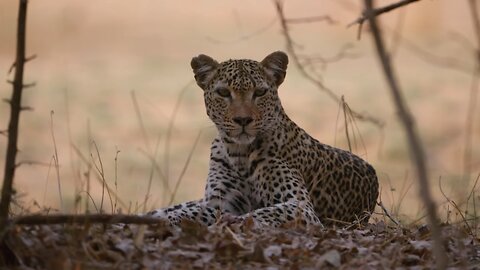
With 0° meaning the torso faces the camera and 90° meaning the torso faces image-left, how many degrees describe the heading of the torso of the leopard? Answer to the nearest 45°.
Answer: approximately 45°

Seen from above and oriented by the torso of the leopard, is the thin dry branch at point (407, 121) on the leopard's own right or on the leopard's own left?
on the leopard's own left
